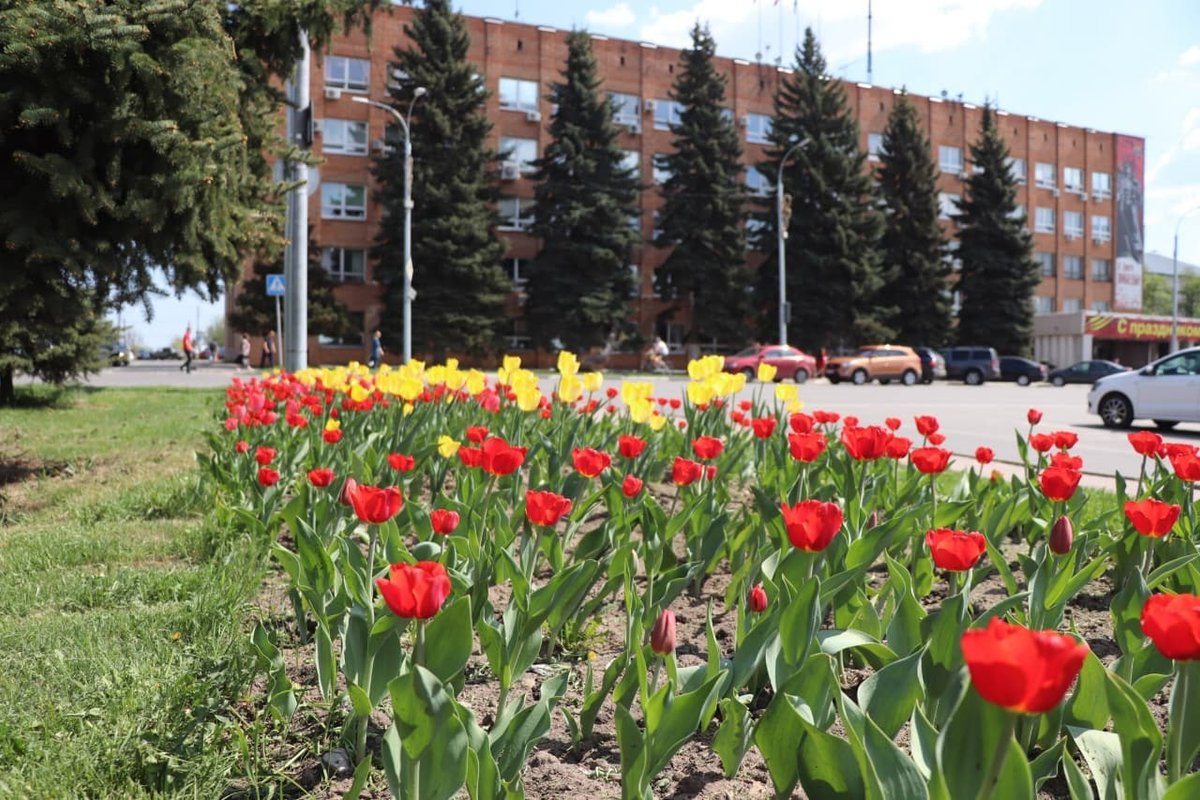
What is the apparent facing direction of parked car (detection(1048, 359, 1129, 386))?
to the viewer's left

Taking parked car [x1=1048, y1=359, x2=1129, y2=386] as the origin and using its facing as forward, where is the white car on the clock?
The white car is roughly at 9 o'clock from the parked car.

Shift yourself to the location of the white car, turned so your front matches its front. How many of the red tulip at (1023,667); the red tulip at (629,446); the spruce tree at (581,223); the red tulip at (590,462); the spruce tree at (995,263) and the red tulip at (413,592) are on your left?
4

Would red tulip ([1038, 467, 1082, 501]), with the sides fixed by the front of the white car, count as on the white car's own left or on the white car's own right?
on the white car's own left

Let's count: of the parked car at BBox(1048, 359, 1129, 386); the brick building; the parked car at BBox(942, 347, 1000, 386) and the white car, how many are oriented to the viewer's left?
3

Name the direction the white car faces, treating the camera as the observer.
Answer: facing to the left of the viewer

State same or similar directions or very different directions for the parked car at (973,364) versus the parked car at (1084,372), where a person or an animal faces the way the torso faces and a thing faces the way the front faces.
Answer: same or similar directions

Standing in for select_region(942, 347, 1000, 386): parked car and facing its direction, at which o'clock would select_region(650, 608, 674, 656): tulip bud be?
The tulip bud is roughly at 9 o'clock from the parked car.

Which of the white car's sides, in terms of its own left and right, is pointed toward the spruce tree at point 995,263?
right

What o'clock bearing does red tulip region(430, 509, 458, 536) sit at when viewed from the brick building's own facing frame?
The red tulip is roughly at 1 o'clock from the brick building.

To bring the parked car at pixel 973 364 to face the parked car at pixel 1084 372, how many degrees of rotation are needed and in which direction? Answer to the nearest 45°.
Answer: approximately 180°

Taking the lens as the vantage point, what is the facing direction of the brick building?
facing the viewer and to the right of the viewer

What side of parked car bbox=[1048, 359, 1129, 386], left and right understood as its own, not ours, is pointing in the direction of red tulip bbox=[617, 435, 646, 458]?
left

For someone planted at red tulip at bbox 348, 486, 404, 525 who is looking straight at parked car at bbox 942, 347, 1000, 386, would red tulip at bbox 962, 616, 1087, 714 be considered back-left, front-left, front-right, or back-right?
back-right

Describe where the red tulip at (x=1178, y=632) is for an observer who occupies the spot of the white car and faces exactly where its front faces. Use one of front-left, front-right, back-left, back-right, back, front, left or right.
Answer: left

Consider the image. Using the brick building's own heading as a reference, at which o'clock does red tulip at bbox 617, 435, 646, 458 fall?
The red tulip is roughly at 1 o'clock from the brick building.

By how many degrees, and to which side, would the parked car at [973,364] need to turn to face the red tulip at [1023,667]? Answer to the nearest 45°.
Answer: approximately 90° to its left
